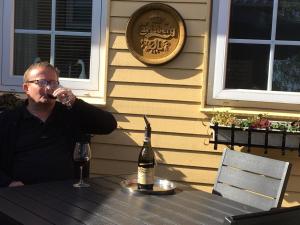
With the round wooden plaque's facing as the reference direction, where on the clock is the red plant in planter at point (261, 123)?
The red plant in planter is roughly at 10 o'clock from the round wooden plaque.

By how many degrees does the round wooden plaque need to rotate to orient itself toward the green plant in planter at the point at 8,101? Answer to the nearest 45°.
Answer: approximately 90° to its right

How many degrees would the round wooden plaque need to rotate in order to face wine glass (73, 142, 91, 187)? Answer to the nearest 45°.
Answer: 0° — it already faces it

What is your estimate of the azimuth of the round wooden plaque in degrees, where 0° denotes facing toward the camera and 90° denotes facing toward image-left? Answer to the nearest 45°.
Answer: approximately 0°

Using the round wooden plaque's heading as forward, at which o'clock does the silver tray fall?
The silver tray is roughly at 12 o'clock from the round wooden plaque.

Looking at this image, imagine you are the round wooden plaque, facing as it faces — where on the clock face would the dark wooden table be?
The dark wooden table is roughly at 12 o'clock from the round wooden plaque.
